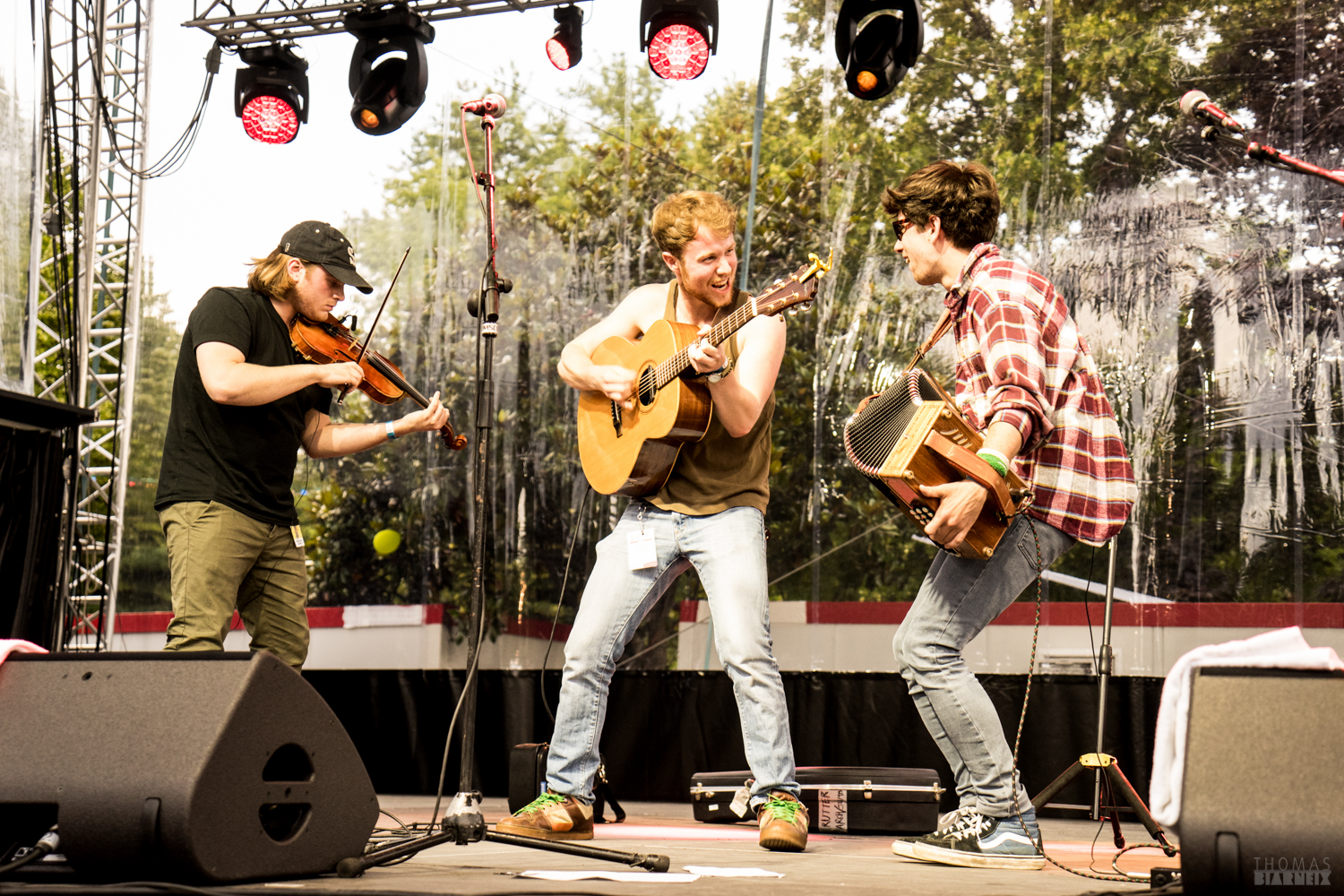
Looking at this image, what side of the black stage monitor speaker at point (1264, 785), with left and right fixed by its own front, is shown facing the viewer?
back

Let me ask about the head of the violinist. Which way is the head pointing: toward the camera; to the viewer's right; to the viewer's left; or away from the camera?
to the viewer's right

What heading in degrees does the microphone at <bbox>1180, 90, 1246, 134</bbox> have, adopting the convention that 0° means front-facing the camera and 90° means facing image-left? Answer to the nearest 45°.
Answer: approximately 90°

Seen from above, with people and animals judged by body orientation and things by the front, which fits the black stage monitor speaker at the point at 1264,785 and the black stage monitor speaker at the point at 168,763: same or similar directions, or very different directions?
same or similar directions

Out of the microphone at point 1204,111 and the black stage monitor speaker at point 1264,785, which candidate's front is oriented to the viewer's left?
the microphone

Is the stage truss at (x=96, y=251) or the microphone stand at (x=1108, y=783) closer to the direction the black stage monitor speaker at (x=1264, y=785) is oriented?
the microphone stand

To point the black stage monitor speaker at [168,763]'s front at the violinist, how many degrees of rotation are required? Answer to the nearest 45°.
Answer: approximately 45° to its left

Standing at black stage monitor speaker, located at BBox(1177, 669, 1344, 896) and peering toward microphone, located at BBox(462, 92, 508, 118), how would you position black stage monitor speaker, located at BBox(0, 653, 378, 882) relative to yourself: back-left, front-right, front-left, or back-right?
front-left

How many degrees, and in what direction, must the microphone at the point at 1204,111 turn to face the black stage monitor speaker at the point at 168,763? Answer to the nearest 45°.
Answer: approximately 45° to its left

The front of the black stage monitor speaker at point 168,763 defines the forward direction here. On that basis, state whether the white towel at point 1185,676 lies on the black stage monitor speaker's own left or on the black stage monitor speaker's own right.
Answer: on the black stage monitor speaker's own right

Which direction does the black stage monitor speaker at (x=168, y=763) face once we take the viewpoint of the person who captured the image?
facing away from the viewer and to the right of the viewer

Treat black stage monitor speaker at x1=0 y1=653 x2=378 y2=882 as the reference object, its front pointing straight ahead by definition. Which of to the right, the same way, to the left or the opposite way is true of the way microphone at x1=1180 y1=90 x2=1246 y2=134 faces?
to the left

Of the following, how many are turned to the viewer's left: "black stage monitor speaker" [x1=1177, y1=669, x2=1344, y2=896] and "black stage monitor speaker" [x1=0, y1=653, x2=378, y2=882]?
0

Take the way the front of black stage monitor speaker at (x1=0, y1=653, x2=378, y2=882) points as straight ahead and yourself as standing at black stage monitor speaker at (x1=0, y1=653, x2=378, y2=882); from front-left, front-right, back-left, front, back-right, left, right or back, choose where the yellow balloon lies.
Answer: front-left

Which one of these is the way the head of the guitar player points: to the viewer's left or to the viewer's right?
to the viewer's right
